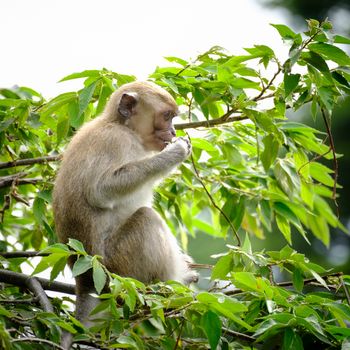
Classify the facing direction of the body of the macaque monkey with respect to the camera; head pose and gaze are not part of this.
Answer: to the viewer's right

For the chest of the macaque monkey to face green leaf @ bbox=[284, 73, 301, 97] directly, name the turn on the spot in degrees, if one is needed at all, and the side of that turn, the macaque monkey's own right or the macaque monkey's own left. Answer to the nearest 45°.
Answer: approximately 45° to the macaque monkey's own right

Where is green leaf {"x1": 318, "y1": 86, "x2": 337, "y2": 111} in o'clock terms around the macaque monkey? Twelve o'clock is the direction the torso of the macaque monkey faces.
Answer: The green leaf is roughly at 1 o'clock from the macaque monkey.
